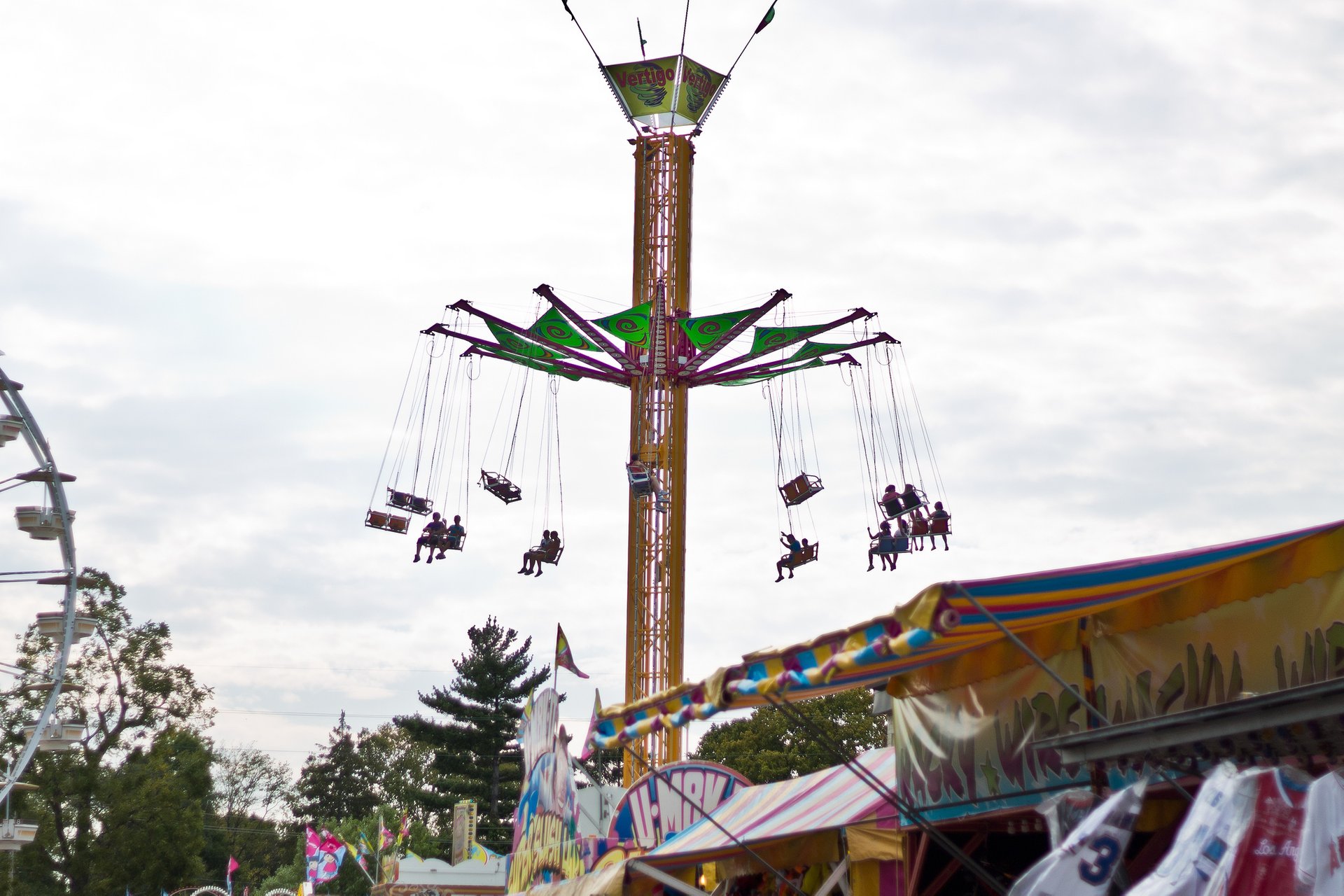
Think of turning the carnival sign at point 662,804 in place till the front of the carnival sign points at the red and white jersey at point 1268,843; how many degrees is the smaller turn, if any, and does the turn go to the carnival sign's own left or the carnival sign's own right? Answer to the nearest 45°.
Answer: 0° — it already faces it

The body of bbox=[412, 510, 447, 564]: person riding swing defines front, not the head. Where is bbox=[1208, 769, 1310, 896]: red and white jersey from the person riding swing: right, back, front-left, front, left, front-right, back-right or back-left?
front-left

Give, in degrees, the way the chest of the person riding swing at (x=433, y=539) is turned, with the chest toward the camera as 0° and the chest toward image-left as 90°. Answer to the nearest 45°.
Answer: approximately 45°

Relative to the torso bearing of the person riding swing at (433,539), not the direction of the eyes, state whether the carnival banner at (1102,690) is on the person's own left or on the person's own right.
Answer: on the person's own left

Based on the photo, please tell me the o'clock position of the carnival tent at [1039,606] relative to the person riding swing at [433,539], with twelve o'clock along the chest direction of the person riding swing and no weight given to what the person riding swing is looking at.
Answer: The carnival tent is roughly at 10 o'clock from the person riding swing.

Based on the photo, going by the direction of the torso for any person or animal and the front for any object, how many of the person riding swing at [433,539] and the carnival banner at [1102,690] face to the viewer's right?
0

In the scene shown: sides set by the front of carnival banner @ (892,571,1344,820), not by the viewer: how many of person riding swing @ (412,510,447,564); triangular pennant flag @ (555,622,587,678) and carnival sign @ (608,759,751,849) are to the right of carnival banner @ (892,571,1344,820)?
3

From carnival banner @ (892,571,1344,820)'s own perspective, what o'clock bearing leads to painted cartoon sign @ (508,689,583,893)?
The painted cartoon sign is roughly at 3 o'clock from the carnival banner.

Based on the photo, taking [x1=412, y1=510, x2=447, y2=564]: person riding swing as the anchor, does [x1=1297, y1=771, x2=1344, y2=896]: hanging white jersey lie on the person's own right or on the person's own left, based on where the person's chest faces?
on the person's own left

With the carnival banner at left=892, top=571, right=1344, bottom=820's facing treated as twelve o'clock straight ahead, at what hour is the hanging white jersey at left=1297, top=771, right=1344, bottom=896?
The hanging white jersey is roughly at 10 o'clock from the carnival banner.
